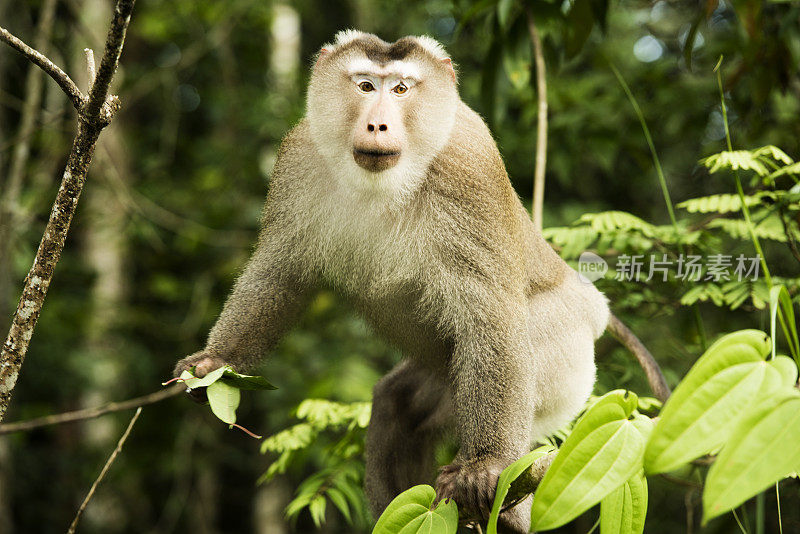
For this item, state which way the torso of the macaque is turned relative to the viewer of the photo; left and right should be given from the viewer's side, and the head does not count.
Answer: facing the viewer and to the left of the viewer

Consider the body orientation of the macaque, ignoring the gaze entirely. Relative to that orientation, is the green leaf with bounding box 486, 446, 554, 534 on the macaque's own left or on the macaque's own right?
on the macaque's own left

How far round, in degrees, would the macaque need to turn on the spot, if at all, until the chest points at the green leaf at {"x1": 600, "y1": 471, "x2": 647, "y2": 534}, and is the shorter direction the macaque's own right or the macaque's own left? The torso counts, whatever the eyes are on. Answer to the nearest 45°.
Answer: approximately 90° to the macaque's own left

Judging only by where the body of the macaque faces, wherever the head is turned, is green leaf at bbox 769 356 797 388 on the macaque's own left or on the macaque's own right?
on the macaque's own left

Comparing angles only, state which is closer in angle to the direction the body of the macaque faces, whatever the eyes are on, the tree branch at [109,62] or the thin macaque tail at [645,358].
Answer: the tree branch

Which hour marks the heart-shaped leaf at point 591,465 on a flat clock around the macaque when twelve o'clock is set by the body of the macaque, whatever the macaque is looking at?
The heart-shaped leaf is roughly at 10 o'clock from the macaque.
